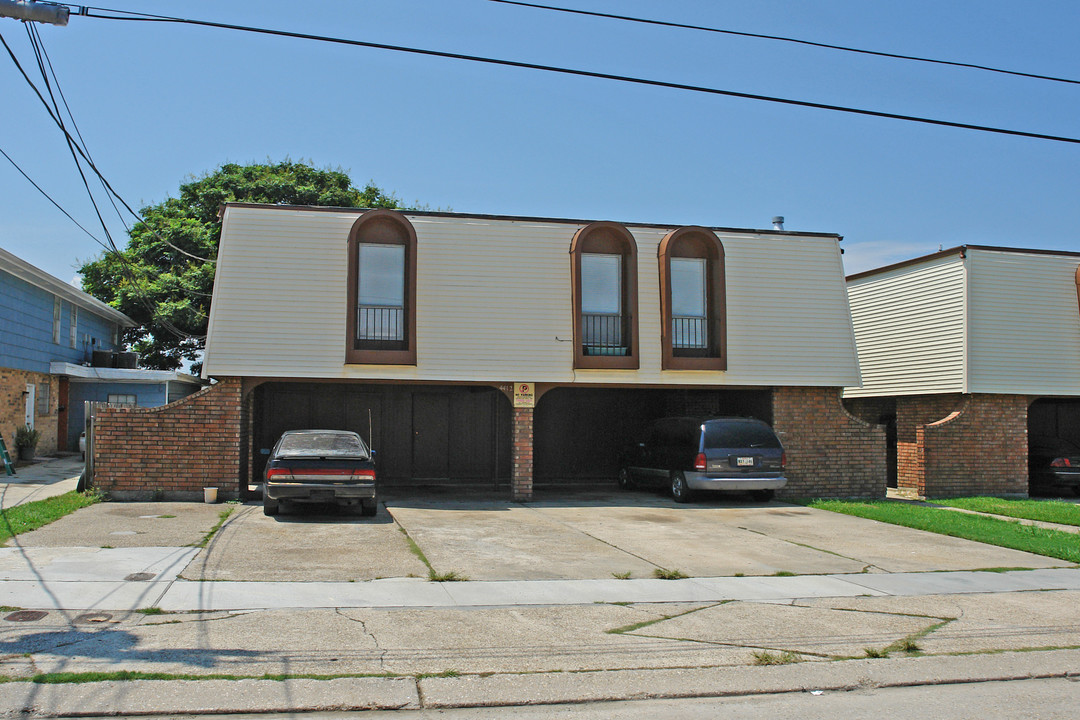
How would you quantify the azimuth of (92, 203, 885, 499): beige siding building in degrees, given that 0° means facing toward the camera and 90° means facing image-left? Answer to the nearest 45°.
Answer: approximately 0°

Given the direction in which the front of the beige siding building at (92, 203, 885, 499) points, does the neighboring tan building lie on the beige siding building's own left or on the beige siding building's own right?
on the beige siding building's own left

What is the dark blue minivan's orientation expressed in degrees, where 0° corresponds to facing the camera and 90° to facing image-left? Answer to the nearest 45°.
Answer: approximately 135°

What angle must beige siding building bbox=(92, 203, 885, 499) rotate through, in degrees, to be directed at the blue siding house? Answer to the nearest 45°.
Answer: approximately 135° to its right

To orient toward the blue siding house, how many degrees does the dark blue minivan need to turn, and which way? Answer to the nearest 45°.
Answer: approximately 45° to its left

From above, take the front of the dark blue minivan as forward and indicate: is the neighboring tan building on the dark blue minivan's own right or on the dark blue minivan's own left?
on the dark blue minivan's own right

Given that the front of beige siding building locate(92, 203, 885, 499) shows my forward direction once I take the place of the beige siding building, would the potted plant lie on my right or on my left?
on my right
